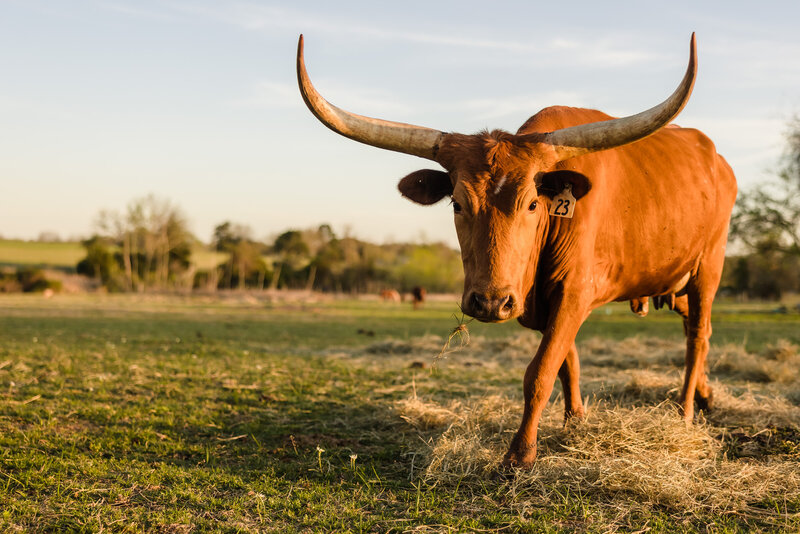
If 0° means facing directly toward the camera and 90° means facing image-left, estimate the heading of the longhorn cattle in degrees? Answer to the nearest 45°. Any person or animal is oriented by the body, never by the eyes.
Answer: approximately 45°

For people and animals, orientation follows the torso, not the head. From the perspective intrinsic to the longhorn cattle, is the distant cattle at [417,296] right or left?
on its right
